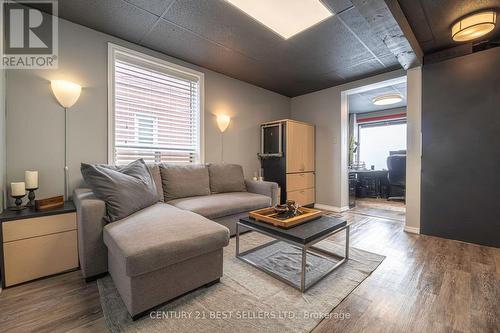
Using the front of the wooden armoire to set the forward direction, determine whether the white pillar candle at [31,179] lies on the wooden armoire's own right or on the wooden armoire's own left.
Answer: on the wooden armoire's own right

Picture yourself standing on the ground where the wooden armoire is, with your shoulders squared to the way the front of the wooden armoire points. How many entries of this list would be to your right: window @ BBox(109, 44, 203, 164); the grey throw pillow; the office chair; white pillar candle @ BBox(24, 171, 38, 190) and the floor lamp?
4

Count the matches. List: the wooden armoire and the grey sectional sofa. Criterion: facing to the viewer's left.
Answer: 0

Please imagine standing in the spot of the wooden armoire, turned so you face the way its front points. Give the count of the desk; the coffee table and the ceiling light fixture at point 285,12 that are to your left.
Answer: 1

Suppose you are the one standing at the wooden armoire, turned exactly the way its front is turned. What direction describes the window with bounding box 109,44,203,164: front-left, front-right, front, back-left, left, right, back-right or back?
right

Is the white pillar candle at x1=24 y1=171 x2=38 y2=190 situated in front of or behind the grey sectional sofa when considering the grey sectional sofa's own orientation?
behind

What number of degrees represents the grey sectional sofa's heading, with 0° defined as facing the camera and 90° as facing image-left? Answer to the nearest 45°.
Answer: approximately 315°

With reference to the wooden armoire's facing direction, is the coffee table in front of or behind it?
in front

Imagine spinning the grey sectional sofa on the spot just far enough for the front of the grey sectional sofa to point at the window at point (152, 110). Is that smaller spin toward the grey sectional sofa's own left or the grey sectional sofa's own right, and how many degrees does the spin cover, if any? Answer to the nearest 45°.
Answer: approximately 135° to the grey sectional sofa's own left

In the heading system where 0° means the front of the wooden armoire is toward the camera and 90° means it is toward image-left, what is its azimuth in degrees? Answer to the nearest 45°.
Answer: approximately 315°

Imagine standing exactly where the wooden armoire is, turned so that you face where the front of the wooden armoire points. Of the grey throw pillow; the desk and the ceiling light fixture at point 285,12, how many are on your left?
1

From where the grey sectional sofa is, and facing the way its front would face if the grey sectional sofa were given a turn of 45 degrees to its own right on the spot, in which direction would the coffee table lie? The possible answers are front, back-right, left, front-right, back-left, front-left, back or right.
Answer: left
